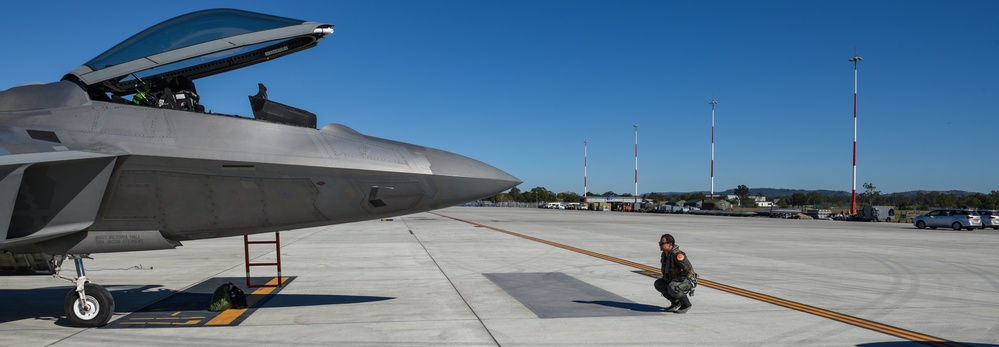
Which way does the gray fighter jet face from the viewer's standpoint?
to the viewer's right

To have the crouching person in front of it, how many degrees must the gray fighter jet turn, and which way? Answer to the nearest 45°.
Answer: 0° — it already faces them

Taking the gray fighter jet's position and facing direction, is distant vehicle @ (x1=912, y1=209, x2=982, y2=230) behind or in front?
in front

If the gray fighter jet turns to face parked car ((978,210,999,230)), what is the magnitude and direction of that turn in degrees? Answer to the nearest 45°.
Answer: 0° — it already faces it
